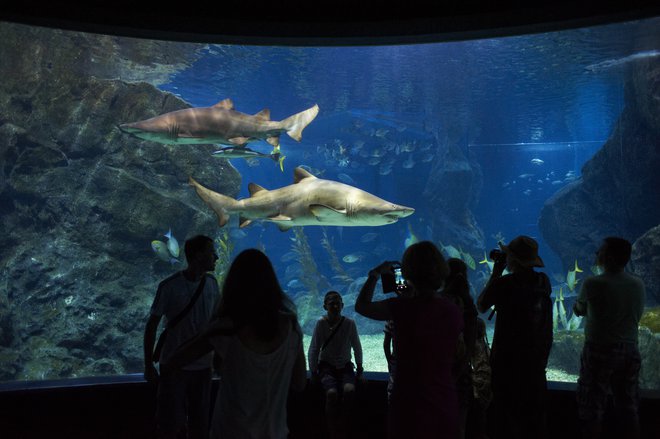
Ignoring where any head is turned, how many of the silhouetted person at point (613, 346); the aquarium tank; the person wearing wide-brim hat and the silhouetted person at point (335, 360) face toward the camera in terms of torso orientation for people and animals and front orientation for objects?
2

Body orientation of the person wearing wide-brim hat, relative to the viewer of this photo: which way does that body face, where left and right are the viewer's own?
facing away from the viewer and to the left of the viewer

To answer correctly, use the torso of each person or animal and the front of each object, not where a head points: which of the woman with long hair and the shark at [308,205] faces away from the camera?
the woman with long hair

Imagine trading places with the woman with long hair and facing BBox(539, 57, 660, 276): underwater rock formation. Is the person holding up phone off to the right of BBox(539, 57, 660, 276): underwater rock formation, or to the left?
right

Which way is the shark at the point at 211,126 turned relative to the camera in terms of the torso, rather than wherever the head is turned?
to the viewer's left

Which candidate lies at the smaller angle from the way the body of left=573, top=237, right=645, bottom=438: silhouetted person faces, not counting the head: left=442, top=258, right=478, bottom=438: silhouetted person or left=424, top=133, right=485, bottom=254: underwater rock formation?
the underwater rock formation

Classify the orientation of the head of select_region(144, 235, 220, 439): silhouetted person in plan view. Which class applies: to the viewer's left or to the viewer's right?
to the viewer's right

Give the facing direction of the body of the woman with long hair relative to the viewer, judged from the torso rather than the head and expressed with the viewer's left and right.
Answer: facing away from the viewer

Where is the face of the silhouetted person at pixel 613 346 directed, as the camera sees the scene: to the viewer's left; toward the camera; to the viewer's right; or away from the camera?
away from the camera

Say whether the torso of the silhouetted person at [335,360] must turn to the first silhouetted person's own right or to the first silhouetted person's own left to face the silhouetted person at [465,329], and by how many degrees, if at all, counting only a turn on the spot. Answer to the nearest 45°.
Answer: approximately 45° to the first silhouetted person's own left

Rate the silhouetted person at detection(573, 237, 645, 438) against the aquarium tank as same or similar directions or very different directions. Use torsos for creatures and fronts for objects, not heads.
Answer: very different directions

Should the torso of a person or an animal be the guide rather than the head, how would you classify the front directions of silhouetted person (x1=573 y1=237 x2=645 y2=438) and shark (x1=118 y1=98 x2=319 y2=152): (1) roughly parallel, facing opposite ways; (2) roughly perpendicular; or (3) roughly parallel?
roughly perpendicular

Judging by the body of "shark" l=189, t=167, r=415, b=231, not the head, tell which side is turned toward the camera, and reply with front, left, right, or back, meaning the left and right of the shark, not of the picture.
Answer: right

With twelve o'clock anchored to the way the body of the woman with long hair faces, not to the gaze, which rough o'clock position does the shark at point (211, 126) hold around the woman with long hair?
The shark is roughly at 12 o'clock from the woman with long hair.
